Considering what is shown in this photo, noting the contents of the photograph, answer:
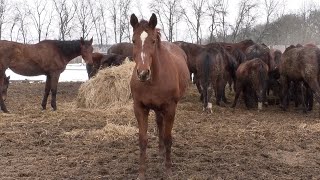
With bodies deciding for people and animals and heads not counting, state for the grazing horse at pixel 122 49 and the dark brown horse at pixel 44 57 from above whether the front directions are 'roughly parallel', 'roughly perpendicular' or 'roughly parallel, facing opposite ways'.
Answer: roughly parallel, facing opposite ways

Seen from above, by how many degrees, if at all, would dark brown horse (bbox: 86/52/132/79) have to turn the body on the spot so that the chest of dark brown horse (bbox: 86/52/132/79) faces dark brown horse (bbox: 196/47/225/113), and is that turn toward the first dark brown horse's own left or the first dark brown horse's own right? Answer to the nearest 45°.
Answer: approximately 135° to the first dark brown horse's own left

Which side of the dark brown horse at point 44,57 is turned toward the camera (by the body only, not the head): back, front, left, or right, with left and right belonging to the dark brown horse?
right

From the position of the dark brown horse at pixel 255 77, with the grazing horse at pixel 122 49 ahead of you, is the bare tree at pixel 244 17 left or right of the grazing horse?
right

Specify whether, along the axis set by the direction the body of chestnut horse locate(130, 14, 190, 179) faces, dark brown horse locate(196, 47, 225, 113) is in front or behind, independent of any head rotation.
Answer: behind

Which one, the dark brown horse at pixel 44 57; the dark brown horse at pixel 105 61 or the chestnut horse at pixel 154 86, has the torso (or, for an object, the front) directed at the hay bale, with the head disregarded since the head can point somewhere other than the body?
the dark brown horse at pixel 44 57

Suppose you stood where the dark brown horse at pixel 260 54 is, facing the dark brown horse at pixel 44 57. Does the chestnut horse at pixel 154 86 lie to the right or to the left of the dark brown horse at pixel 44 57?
left

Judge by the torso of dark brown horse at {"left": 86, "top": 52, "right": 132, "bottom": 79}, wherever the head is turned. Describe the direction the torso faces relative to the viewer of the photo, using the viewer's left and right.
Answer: facing to the left of the viewer

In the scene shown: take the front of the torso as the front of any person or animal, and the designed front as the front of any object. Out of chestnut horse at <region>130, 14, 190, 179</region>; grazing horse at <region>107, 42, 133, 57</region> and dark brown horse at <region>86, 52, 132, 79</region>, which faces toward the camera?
the chestnut horse

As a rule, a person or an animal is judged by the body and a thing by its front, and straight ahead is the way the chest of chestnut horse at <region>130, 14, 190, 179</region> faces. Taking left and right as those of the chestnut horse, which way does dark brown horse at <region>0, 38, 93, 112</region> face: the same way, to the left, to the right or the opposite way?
to the left

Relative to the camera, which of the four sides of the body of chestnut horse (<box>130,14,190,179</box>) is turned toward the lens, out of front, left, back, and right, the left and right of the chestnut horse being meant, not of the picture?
front
